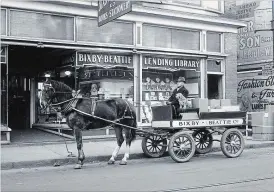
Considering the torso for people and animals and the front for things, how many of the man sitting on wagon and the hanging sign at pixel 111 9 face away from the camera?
0

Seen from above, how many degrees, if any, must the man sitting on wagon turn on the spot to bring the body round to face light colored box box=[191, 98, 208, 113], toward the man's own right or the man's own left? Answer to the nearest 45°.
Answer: approximately 180°

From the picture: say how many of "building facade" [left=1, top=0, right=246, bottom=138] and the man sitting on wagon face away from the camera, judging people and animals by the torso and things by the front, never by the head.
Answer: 0

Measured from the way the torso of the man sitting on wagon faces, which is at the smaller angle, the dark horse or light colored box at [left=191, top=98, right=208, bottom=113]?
the dark horse

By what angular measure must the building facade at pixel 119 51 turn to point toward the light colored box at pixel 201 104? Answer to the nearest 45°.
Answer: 0° — it already faces it

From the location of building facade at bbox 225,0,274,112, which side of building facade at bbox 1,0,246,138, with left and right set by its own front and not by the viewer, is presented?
left

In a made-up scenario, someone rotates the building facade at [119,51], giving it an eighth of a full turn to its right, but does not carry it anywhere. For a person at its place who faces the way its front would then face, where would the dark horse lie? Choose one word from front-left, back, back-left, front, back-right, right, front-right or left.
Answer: front

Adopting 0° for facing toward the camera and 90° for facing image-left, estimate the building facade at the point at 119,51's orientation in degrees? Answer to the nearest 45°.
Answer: approximately 315°

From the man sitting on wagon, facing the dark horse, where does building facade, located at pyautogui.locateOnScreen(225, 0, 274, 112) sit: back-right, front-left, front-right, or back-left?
back-right

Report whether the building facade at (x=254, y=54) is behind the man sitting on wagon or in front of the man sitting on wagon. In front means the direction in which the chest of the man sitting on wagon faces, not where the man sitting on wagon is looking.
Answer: behind

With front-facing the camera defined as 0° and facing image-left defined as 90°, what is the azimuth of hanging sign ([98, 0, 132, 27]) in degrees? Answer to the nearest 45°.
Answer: approximately 45°

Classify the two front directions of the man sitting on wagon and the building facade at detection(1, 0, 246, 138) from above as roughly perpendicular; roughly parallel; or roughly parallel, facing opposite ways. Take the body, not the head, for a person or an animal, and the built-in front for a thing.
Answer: roughly perpendicular

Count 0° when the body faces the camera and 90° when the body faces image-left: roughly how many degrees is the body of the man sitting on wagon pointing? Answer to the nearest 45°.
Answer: approximately 45°
